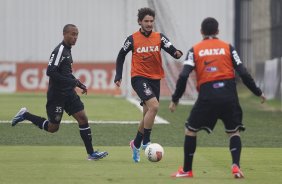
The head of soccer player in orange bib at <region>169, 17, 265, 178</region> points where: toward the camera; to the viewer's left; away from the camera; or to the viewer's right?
away from the camera

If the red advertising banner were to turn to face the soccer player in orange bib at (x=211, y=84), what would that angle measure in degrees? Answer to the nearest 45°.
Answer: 0° — it already faces them

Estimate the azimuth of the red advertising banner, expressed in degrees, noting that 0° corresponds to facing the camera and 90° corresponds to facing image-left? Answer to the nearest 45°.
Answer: approximately 0°

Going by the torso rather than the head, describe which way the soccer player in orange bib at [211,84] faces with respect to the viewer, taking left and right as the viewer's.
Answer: facing away from the viewer

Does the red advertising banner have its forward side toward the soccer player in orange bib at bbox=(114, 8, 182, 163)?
yes

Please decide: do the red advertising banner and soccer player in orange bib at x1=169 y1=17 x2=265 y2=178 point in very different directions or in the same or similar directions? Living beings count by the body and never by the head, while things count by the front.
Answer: very different directions

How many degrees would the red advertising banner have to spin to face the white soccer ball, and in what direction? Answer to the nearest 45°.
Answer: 0° — it already faces it

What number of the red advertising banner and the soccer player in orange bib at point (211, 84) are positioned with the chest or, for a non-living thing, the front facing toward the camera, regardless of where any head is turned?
1

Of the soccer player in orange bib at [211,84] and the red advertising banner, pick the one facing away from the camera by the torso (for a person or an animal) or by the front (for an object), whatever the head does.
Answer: the soccer player in orange bib
